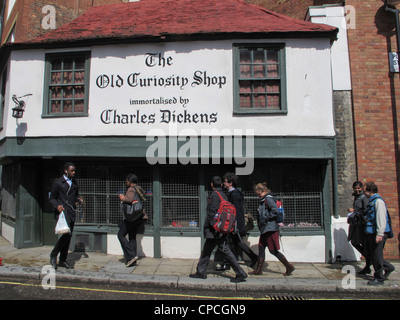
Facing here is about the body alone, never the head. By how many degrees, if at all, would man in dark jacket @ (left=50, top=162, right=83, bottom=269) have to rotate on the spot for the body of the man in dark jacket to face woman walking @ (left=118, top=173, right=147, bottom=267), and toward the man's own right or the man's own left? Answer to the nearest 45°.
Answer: approximately 45° to the man's own left

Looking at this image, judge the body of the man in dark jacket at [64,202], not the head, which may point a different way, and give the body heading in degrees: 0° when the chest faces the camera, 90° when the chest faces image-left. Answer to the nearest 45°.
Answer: approximately 315°

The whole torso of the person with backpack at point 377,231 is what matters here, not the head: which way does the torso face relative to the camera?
to the viewer's left
